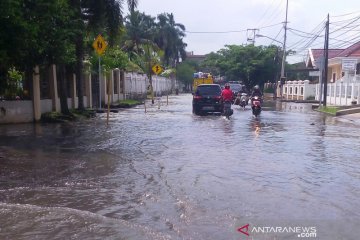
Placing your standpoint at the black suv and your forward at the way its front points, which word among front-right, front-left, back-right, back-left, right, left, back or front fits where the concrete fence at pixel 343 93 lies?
front-right

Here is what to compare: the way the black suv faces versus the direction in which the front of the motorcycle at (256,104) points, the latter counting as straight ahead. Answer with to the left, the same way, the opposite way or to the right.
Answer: the opposite way

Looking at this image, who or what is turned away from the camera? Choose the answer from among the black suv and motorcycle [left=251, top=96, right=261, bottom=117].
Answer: the black suv

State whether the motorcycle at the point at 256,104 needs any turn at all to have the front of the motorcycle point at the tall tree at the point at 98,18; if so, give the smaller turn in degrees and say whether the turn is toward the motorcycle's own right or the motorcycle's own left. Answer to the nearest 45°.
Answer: approximately 90° to the motorcycle's own right

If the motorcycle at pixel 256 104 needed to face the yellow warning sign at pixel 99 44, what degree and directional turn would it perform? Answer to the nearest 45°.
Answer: approximately 45° to its right

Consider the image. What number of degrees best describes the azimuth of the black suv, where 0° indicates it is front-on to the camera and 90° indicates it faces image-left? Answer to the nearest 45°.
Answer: approximately 180°
